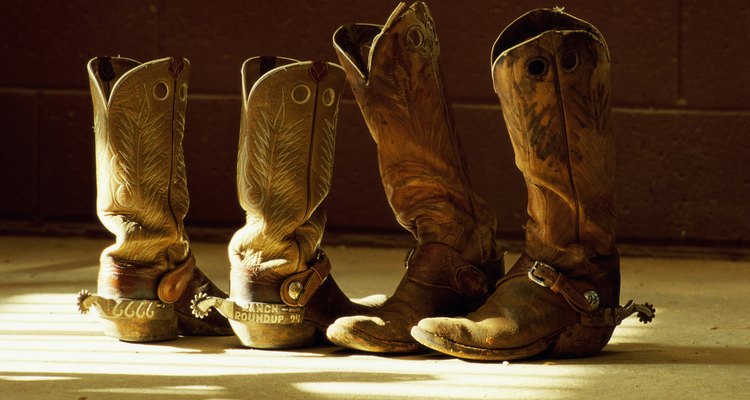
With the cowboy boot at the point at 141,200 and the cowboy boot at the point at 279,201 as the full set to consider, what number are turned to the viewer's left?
0

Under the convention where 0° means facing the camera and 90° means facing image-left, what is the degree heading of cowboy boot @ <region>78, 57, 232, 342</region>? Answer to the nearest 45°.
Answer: approximately 225°

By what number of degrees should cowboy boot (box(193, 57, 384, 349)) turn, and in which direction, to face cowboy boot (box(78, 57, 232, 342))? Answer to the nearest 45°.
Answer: approximately 135° to its left

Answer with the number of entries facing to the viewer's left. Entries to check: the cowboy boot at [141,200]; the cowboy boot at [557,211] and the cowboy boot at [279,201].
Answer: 1

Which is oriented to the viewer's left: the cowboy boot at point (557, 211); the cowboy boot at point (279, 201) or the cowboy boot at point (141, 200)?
the cowboy boot at point (557, 211)

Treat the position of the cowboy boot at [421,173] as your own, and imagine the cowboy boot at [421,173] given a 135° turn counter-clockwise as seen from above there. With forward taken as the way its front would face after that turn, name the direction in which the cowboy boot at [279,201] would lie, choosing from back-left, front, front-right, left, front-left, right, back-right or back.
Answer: back

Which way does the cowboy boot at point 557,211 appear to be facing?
to the viewer's left

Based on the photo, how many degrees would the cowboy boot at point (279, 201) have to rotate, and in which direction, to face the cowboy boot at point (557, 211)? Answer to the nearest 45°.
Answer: approximately 45° to its right

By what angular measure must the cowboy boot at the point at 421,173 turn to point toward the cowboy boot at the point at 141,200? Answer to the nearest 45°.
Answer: approximately 45° to its right

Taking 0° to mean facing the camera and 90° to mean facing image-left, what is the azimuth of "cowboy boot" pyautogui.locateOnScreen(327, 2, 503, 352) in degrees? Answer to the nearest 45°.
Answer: approximately 45°

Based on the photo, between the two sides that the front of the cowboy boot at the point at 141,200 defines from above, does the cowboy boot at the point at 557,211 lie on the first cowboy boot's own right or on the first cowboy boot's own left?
on the first cowboy boot's own right

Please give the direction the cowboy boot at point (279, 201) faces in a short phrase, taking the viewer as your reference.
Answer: facing away from the viewer and to the right of the viewer
